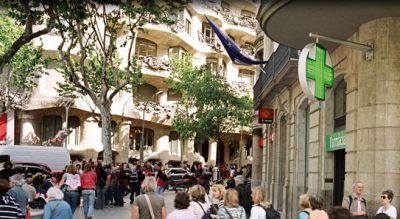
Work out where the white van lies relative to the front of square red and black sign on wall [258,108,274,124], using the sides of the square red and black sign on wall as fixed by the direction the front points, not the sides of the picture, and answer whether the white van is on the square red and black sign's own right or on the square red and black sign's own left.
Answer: on the square red and black sign's own right

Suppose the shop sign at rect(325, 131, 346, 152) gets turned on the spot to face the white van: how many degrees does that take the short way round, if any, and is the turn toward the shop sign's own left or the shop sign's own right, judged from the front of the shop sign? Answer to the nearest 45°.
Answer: approximately 90° to the shop sign's own right

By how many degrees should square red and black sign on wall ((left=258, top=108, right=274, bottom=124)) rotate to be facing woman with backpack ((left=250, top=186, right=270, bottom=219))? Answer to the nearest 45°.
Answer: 0° — it already faces them

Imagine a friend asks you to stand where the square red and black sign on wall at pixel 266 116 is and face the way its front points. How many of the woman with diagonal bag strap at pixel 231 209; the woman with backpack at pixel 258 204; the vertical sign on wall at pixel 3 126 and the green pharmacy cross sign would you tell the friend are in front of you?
3

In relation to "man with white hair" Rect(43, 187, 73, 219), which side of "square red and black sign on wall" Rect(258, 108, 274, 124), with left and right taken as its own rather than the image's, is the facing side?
front

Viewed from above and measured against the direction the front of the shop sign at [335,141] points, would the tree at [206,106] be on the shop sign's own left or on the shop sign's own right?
on the shop sign's own right

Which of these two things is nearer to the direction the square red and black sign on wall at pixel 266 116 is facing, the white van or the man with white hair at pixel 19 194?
the man with white hair

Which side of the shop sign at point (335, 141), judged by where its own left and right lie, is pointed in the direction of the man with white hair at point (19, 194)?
front

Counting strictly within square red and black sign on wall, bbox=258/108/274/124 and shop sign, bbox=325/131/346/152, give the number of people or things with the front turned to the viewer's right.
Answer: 0

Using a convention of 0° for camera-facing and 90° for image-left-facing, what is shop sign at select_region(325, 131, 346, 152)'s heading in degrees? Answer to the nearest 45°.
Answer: approximately 45°

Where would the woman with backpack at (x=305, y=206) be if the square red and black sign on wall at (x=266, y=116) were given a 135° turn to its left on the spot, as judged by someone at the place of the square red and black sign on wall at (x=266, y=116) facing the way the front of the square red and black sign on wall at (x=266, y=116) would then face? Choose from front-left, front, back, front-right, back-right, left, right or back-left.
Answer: back-right

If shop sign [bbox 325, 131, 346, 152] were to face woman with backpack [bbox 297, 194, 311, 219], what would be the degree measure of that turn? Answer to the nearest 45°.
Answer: approximately 45° to its left

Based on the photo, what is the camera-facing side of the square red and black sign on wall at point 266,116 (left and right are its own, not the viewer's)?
front

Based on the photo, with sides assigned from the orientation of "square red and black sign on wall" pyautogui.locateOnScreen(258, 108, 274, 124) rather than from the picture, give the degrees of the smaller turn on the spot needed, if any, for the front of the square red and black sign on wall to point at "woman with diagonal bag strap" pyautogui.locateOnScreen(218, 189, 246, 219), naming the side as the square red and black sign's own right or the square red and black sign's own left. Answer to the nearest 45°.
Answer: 0° — it already faces them
